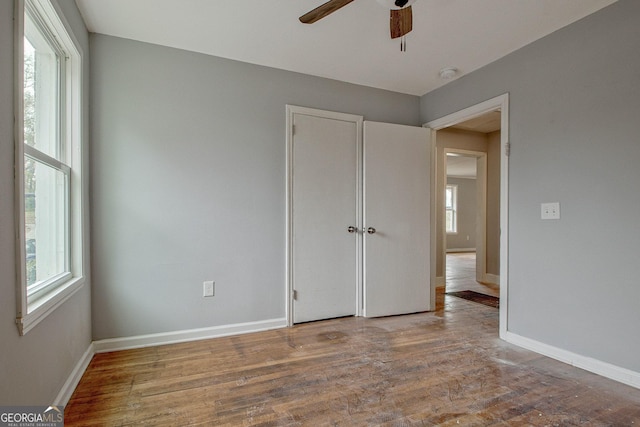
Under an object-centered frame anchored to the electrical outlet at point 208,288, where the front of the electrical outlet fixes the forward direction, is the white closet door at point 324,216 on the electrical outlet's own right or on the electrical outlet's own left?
on the electrical outlet's own left

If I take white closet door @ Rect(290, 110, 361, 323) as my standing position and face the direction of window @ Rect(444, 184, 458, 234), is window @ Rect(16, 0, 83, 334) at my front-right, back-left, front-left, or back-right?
back-left

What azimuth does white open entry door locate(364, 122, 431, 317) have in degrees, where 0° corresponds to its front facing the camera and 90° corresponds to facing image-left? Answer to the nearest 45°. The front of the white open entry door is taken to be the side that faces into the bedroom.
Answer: approximately 315°

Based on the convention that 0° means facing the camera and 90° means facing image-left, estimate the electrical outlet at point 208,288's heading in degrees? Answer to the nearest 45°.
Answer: approximately 0°

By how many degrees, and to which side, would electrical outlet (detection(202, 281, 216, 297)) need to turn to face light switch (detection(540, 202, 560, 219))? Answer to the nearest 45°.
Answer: approximately 45° to its left

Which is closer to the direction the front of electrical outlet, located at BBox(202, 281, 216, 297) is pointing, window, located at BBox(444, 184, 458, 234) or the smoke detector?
the smoke detector

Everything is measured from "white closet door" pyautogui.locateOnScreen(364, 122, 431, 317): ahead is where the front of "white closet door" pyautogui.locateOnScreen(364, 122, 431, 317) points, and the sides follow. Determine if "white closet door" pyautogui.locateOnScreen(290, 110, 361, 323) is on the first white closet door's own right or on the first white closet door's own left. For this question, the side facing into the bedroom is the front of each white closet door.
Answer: on the first white closet door's own right

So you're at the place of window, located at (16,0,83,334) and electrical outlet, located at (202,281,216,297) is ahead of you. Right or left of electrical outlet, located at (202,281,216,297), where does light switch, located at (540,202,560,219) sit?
right

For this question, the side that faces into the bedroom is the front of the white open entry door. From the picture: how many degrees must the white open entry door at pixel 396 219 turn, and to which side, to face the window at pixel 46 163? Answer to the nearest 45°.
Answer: approximately 90° to its right

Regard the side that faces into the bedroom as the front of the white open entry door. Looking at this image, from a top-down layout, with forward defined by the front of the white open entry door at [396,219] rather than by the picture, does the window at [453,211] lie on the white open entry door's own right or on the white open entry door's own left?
on the white open entry door's own left

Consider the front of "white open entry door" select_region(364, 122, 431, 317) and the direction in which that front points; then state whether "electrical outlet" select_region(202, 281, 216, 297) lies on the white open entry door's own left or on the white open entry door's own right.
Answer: on the white open entry door's own right
